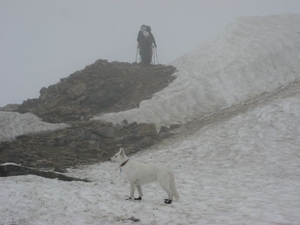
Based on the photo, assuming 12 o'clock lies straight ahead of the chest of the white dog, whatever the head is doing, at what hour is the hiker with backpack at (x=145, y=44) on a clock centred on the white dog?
The hiker with backpack is roughly at 3 o'clock from the white dog.

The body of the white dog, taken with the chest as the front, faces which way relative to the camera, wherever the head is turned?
to the viewer's left
